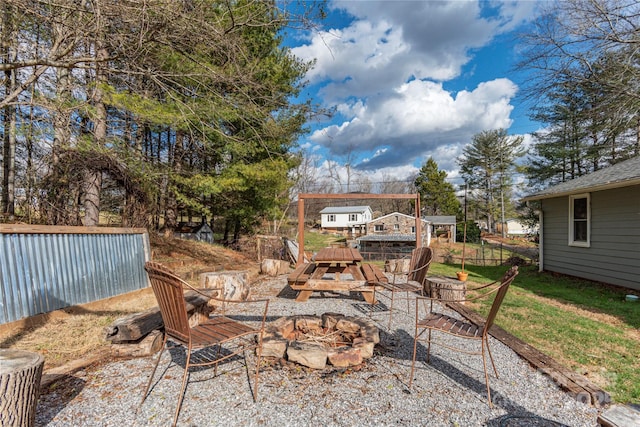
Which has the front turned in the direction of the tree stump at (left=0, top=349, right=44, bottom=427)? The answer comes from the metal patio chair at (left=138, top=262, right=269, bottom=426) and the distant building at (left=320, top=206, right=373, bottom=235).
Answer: the distant building

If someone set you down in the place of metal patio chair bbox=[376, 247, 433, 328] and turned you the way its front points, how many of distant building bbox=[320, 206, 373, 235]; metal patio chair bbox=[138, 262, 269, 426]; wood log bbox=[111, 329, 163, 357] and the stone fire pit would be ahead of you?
3

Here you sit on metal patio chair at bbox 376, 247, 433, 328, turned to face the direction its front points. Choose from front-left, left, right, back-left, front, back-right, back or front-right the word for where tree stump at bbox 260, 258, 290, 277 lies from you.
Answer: right

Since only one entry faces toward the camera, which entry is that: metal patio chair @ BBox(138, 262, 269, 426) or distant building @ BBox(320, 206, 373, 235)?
the distant building

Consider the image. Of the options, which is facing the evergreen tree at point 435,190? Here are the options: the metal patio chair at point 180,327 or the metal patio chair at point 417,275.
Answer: the metal patio chair at point 180,327

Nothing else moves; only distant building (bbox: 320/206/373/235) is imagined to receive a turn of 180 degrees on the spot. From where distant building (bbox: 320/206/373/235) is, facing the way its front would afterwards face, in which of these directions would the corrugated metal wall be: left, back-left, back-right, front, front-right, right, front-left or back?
back

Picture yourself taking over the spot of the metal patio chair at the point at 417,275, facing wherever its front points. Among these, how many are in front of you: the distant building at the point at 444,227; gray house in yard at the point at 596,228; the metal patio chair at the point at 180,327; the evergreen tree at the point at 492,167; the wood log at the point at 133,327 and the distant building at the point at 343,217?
2

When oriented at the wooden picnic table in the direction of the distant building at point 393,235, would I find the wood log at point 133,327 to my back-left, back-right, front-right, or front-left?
back-left

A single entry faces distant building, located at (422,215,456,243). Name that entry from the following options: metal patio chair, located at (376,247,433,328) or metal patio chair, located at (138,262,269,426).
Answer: metal patio chair, located at (138,262,269,426)

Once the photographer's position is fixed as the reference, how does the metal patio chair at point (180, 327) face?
facing away from the viewer and to the right of the viewer

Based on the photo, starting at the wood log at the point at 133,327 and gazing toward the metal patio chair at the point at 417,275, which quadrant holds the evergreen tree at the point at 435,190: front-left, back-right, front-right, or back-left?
front-left

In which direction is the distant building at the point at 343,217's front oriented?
toward the camera

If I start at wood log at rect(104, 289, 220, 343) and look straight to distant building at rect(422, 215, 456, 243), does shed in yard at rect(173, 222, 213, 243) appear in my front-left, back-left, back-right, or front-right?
front-left

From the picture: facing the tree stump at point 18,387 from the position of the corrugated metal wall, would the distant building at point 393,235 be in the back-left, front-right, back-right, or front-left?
back-left

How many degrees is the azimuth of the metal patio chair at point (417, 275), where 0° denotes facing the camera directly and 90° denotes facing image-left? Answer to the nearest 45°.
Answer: approximately 45°

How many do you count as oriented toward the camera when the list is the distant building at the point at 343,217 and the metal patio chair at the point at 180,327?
1

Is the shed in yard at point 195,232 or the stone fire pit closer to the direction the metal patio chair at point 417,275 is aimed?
the stone fire pit

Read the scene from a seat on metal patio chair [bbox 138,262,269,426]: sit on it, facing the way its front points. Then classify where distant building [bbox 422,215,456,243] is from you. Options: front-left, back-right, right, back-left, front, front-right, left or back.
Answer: front

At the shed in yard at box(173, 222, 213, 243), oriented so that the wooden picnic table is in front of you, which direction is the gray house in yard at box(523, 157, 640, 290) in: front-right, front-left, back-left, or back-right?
front-left
